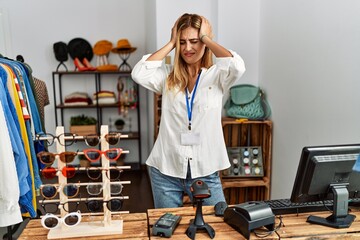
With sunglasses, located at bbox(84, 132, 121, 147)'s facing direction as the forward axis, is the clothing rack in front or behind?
behind

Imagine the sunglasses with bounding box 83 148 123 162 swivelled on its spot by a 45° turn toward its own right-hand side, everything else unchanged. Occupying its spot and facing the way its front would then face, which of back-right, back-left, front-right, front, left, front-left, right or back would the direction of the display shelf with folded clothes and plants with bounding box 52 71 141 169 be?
back-right

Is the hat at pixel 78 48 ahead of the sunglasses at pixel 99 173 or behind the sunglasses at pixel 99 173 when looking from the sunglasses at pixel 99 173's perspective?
behind

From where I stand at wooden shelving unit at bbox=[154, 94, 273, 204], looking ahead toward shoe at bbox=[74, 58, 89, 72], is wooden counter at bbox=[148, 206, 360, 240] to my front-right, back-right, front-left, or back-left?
back-left

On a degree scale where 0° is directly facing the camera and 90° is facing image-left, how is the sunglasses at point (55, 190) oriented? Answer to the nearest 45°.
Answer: approximately 0°

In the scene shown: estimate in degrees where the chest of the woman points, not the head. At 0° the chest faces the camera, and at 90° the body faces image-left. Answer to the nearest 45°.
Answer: approximately 0°

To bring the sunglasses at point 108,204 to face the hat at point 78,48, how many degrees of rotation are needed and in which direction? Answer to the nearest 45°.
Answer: approximately 180°
